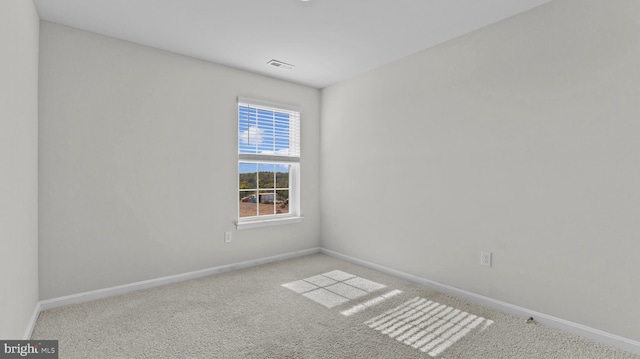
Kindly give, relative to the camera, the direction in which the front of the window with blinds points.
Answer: facing the viewer and to the right of the viewer
